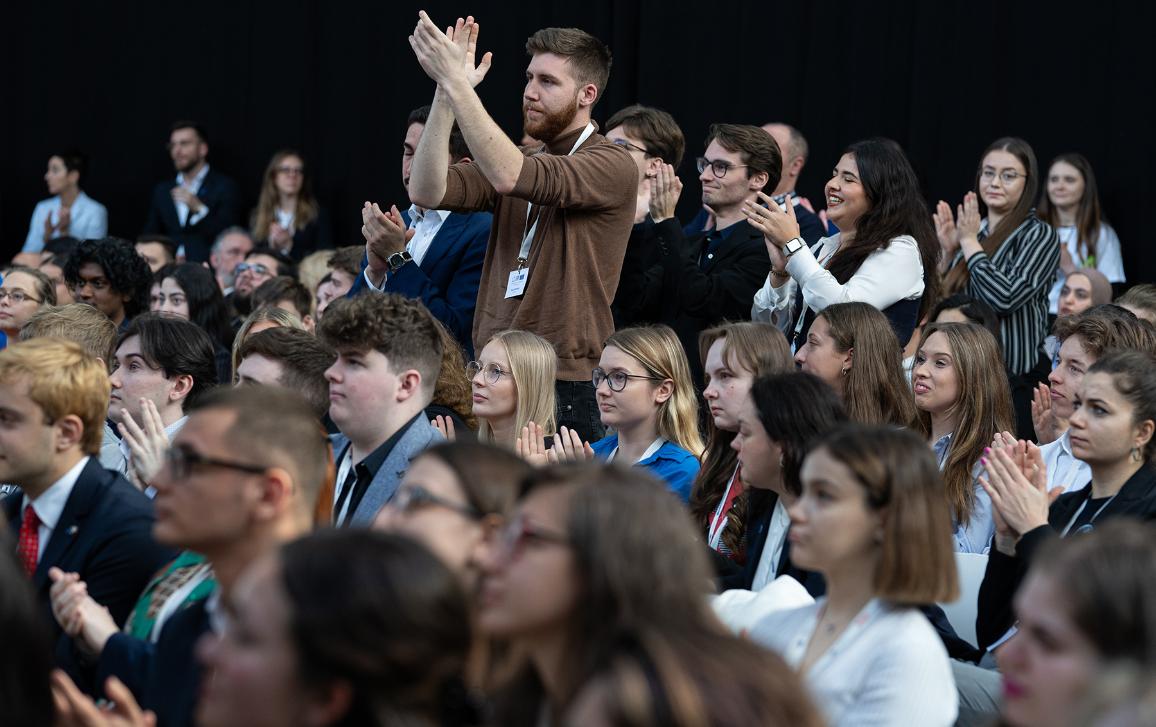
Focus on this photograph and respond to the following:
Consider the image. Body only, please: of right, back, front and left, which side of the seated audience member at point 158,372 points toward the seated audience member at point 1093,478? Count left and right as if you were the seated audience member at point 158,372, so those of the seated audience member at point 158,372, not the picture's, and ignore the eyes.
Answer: left

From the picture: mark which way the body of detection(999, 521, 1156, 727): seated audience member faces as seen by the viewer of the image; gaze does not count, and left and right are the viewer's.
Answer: facing to the left of the viewer

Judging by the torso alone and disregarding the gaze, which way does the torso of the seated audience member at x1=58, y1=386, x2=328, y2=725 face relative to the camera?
to the viewer's left

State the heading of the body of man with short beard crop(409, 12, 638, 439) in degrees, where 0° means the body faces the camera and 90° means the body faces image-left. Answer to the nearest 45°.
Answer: approximately 45°

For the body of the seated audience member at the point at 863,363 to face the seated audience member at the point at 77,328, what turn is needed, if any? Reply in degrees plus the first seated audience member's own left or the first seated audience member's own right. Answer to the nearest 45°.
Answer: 0° — they already face them

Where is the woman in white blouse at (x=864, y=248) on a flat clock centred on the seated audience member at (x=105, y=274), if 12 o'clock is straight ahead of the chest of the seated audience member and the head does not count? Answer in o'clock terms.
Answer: The woman in white blouse is roughly at 9 o'clock from the seated audience member.

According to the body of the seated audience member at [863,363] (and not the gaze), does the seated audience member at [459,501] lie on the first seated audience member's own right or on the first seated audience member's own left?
on the first seated audience member's own left

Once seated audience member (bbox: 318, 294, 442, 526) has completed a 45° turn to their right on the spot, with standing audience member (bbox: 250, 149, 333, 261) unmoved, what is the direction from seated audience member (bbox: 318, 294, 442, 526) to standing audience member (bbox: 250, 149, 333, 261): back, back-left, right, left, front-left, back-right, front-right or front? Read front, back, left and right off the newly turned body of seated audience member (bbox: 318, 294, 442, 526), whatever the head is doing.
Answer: right

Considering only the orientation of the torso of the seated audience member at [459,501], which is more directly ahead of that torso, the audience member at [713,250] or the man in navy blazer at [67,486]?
the man in navy blazer
